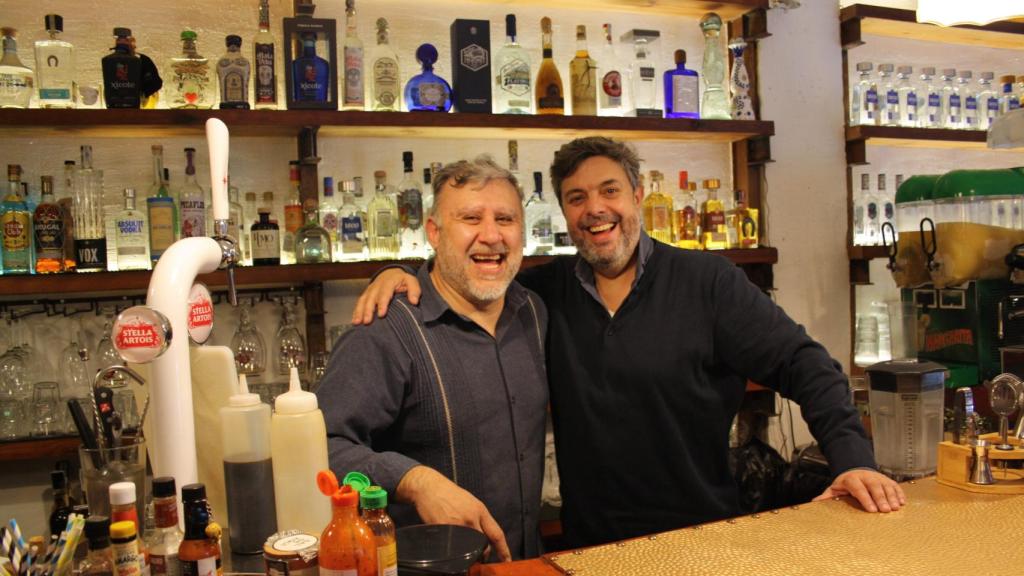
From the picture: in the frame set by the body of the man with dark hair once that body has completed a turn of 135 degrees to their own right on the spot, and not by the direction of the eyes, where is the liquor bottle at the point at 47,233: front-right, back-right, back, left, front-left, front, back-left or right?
front-left

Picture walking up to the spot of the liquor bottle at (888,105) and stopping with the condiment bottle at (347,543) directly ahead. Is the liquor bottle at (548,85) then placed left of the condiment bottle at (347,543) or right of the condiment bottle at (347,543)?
right

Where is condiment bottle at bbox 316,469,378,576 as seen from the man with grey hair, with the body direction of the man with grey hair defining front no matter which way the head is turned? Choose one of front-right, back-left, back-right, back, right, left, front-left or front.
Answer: front-right

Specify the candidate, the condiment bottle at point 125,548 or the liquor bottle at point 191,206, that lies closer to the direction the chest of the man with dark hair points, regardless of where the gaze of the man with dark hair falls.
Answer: the condiment bottle

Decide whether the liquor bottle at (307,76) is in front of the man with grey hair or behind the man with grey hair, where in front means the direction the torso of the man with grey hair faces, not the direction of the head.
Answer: behind

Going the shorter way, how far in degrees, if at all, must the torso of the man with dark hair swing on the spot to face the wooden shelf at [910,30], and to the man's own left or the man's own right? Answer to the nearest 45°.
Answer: approximately 135° to the man's own left

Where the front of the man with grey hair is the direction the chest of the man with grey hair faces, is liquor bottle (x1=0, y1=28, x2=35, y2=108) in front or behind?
behind

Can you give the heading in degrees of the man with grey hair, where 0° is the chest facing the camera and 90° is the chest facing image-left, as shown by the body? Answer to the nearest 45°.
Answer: approximately 315°

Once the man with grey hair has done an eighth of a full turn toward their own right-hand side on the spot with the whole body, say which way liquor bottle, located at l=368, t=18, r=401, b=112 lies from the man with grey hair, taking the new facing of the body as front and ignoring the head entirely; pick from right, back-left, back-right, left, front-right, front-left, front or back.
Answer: back

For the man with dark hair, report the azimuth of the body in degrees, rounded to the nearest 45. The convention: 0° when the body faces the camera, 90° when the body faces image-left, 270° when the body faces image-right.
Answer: approximately 0°

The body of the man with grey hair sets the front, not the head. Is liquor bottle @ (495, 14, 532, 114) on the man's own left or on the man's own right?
on the man's own left

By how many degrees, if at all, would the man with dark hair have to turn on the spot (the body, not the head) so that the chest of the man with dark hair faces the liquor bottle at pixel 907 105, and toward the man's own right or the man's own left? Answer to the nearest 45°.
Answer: approximately 135° to the man's own left
